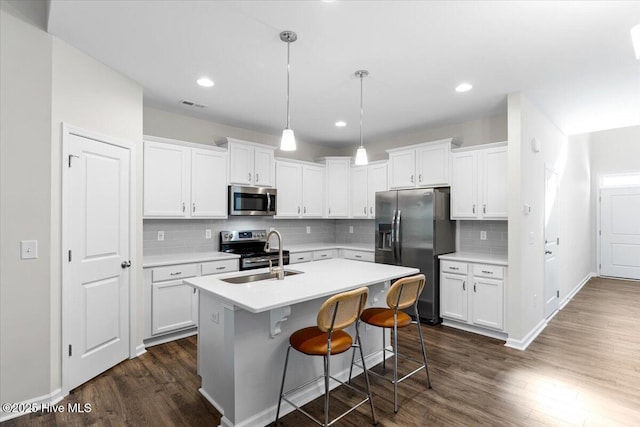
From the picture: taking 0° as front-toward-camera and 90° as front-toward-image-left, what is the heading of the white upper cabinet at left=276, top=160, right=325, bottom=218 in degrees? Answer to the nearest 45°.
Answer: approximately 315°

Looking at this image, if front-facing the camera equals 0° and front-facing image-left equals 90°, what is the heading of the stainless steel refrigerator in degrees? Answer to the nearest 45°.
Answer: approximately 45°

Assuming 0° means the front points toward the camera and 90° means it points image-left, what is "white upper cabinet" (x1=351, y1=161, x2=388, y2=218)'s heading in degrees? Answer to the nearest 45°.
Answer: approximately 45°

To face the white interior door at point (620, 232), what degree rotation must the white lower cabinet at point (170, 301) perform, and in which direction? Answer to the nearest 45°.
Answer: approximately 45° to its left

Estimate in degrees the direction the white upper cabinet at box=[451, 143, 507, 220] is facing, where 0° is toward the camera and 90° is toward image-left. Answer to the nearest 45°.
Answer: approximately 45°

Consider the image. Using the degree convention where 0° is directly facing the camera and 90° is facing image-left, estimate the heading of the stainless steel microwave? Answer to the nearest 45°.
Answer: approximately 315°

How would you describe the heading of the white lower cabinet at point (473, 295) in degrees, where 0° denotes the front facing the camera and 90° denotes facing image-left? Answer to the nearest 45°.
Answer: approximately 45°

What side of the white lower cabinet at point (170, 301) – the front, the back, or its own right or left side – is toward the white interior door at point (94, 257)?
right

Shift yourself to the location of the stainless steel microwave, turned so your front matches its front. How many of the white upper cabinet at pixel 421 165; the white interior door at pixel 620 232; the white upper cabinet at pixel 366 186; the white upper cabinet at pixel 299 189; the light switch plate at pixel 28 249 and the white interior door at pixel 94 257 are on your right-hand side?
2

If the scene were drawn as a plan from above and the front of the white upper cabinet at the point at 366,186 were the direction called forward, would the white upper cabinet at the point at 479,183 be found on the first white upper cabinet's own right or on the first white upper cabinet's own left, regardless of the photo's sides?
on the first white upper cabinet's own left

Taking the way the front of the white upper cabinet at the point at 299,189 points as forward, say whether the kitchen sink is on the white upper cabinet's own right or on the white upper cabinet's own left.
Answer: on the white upper cabinet's own right
